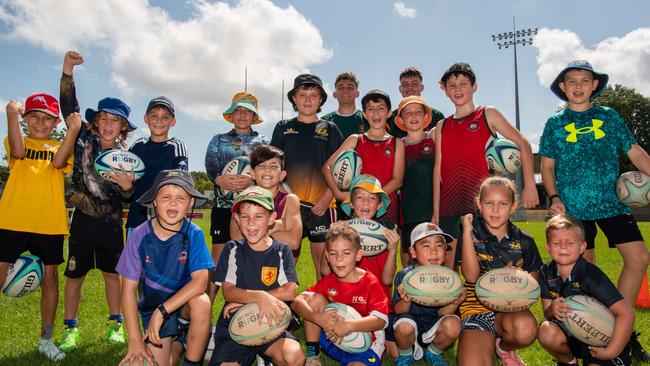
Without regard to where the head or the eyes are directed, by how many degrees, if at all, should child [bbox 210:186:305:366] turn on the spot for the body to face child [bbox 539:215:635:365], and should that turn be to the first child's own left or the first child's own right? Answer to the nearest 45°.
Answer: approximately 90° to the first child's own left

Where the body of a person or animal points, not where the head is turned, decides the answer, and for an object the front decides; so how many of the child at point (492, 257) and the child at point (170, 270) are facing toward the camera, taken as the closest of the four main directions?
2

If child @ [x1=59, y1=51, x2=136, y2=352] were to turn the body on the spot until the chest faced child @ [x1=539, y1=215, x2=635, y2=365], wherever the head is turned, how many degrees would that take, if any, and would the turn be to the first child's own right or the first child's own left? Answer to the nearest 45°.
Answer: approximately 45° to the first child's own left

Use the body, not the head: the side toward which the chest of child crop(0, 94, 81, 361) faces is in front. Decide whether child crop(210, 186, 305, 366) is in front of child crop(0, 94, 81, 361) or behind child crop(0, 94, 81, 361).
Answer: in front

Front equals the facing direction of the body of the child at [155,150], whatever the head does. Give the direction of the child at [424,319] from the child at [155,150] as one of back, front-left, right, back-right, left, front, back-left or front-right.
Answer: front-left

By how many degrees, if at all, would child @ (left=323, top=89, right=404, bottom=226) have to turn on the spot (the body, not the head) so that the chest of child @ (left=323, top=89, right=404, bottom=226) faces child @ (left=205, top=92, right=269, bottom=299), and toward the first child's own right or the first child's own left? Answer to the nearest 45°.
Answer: approximately 90° to the first child's own right

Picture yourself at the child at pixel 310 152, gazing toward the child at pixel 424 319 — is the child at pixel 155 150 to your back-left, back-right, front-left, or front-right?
back-right

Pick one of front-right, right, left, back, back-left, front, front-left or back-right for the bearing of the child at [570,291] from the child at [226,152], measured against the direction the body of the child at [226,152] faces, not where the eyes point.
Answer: front-left
